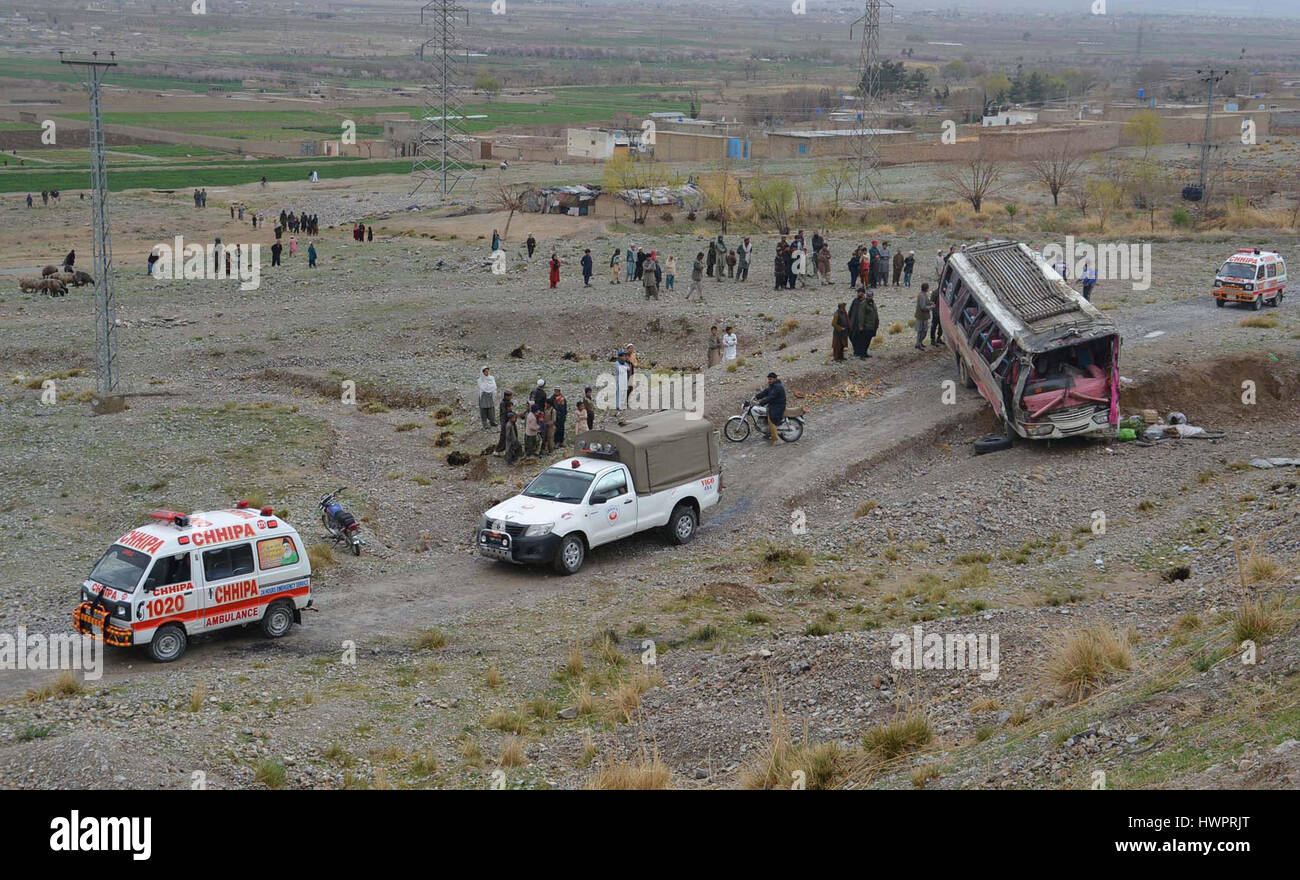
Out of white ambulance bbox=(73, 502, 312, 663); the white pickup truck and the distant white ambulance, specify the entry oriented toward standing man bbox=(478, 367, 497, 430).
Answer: the distant white ambulance

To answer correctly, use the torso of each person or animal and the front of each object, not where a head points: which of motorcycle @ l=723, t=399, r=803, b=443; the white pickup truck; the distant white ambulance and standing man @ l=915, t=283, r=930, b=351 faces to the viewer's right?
the standing man

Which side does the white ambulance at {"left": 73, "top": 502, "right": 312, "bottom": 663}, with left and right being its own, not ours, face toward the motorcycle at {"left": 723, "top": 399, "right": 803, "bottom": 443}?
back

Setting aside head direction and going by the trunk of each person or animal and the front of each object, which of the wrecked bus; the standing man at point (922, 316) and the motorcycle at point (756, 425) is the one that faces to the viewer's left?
the motorcycle

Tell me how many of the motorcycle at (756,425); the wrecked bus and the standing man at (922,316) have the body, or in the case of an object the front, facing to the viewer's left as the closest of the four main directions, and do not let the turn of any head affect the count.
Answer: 1

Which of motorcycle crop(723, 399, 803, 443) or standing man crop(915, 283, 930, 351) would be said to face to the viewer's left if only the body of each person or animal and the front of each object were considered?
the motorcycle

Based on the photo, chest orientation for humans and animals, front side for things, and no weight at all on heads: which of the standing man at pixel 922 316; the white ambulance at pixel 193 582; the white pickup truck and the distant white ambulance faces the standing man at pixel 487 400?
the distant white ambulance

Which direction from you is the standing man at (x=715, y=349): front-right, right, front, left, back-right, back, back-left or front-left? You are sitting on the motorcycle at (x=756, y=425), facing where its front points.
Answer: right

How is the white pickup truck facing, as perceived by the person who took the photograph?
facing the viewer and to the left of the viewer

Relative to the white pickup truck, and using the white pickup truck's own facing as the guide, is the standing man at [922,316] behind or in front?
behind

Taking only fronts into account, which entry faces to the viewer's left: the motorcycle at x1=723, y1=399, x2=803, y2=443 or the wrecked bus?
the motorcycle

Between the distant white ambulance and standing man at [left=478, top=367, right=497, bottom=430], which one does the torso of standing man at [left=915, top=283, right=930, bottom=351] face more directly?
the distant white ambulance

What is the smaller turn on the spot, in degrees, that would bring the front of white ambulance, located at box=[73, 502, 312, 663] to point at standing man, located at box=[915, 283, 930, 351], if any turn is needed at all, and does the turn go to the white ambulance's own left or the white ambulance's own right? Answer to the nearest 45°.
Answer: approximately 180°

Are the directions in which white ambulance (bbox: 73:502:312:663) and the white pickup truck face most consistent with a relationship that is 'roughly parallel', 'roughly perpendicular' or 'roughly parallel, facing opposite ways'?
roughly parallel
